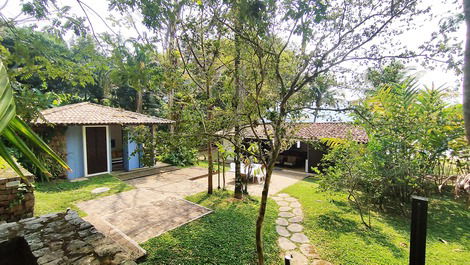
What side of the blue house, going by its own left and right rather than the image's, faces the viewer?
front

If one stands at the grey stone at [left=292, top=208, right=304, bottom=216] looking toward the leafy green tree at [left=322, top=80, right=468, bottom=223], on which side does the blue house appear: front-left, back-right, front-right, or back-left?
back-left

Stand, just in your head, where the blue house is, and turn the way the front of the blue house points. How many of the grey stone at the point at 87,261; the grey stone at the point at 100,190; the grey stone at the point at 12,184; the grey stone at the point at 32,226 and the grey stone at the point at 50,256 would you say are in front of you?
5

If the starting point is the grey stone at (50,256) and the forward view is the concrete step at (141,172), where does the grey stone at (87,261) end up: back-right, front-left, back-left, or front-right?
back-right

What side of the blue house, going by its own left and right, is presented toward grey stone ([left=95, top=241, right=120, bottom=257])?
front

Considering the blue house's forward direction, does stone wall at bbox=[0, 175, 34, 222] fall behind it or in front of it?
in front

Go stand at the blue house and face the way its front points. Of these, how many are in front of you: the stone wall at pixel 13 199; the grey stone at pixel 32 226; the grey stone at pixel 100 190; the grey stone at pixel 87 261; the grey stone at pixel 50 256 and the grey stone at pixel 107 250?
6

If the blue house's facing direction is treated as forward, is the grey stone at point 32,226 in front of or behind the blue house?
in front

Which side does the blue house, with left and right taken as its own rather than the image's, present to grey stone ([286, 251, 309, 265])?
front

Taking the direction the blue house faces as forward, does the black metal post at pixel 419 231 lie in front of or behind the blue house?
in front

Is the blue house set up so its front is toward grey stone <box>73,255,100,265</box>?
yes

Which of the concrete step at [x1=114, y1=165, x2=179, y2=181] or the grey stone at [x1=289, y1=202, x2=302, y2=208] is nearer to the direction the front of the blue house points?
the grey stone
